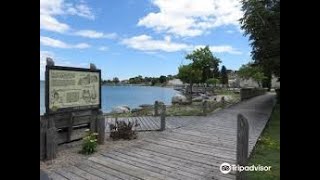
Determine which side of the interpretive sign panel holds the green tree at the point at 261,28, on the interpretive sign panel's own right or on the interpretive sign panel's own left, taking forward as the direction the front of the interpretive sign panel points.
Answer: on the interpretive sign panel's own left

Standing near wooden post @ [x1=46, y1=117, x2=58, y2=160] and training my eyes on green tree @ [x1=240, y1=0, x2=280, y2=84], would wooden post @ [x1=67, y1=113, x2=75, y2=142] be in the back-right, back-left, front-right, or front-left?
front-left

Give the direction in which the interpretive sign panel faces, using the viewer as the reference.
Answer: facing the viewer and to the right of the viewer

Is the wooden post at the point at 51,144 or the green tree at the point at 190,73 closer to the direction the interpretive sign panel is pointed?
the wooden post

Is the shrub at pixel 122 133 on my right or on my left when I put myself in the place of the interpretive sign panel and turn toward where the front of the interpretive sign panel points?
on my left

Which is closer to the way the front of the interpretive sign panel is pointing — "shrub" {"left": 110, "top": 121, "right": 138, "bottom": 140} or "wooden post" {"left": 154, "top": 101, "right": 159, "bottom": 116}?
the shrub

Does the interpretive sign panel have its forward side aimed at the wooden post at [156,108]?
no

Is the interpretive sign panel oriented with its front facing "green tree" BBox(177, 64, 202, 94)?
no
